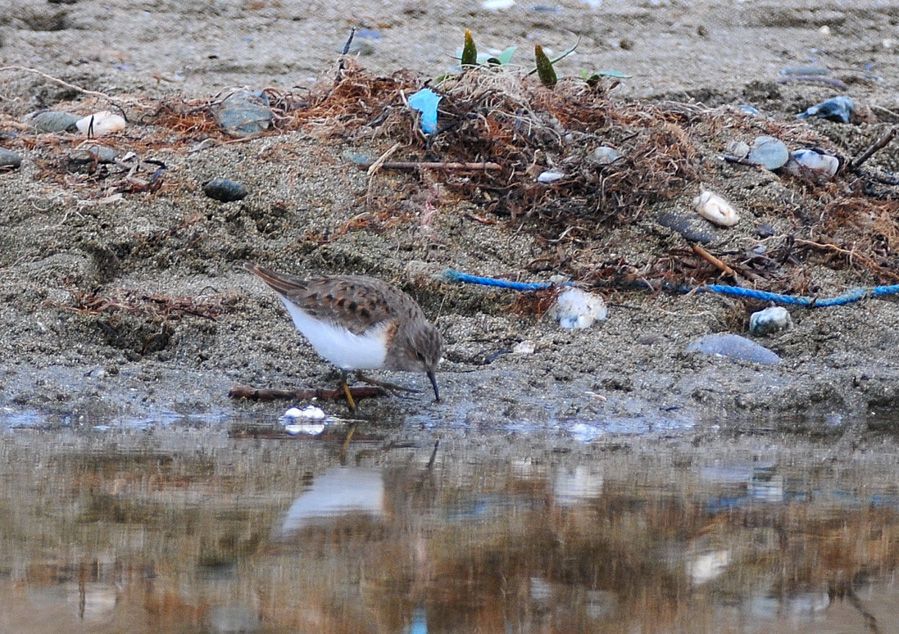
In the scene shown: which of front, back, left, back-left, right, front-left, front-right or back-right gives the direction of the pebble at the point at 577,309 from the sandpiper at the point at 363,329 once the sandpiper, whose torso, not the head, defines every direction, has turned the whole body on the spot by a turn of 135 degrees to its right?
back

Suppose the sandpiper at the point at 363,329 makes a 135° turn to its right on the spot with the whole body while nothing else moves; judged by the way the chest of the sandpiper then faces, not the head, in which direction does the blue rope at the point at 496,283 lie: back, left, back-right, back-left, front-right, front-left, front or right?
back

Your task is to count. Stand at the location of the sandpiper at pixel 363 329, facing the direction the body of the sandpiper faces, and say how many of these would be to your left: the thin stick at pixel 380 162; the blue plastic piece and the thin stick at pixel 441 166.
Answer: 3

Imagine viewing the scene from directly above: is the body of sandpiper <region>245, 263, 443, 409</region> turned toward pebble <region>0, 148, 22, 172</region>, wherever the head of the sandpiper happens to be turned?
no

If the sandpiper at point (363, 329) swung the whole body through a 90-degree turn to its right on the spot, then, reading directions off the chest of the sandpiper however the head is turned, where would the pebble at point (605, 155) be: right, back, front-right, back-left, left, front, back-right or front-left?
back-left

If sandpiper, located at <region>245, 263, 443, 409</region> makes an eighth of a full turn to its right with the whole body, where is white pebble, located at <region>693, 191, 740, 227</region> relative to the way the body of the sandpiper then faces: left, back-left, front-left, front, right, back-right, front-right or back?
left

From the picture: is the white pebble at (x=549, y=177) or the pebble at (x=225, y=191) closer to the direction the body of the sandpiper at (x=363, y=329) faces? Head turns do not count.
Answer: the white pebble

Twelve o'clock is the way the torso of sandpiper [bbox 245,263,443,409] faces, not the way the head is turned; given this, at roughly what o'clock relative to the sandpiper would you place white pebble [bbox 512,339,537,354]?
The white pebble is roughly at 11 o'clock from the sandpiper.

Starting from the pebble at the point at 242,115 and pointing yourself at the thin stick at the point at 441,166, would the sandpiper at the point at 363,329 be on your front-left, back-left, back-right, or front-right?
front-right

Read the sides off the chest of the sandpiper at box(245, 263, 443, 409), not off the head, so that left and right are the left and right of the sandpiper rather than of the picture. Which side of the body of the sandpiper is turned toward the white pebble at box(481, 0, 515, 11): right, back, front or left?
left

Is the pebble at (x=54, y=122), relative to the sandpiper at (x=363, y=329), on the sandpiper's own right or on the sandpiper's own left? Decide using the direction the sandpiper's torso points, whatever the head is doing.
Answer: on the sandpiper's own left

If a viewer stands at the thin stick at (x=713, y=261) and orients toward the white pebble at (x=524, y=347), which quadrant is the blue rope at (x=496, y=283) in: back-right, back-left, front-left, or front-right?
front-right

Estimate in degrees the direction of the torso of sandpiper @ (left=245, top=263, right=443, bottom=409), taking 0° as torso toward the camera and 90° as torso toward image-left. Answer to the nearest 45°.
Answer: approximately 270°

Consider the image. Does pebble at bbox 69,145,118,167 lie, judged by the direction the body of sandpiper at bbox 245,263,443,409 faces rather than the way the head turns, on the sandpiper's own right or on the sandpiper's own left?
on the sandpiper's own left

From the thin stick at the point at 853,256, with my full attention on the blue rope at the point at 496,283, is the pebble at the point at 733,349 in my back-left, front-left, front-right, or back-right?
front-left

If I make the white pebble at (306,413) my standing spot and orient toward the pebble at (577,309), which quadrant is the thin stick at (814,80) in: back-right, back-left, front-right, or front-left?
front-left

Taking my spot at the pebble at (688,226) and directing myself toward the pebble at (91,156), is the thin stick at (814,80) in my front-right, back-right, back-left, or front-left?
back-right
